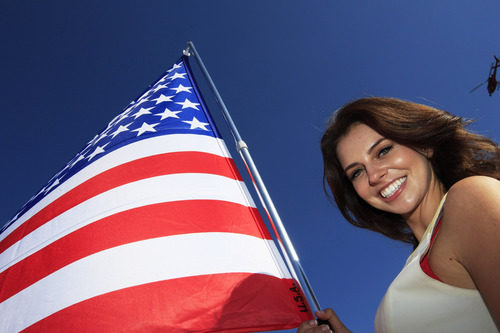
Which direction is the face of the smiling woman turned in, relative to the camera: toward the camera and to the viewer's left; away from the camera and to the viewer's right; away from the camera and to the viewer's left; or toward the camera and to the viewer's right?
toward the camera and to the viewer's left

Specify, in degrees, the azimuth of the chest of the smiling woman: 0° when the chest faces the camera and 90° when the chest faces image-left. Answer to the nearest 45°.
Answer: approximately 45°
